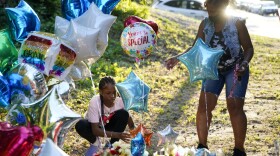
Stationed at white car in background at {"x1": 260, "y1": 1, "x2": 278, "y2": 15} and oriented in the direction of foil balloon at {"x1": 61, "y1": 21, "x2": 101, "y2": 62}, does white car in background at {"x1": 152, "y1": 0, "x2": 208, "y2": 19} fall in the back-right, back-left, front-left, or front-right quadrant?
front-right

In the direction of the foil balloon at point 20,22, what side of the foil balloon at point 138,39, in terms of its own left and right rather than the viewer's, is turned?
right

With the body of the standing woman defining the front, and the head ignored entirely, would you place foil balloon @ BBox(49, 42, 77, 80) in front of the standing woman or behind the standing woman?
in front

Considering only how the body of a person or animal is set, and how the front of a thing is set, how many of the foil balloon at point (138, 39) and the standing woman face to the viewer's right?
0

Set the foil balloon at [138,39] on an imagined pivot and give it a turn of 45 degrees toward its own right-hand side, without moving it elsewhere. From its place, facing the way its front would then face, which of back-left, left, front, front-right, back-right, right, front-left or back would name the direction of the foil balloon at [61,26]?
front-right

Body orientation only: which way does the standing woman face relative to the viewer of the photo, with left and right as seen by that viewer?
facing the viewer and to the left of the viewer

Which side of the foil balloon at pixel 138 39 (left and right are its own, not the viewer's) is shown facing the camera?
front

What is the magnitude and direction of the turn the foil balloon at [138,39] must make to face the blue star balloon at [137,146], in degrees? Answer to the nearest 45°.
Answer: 0° — it already faces it

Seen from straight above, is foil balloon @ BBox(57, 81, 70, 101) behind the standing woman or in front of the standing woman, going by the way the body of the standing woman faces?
in front

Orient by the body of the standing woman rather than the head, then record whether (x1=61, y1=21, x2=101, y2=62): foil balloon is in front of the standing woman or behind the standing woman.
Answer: in front

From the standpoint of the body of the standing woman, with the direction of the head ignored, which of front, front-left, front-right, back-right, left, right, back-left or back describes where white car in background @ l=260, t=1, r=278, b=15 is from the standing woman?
back-right

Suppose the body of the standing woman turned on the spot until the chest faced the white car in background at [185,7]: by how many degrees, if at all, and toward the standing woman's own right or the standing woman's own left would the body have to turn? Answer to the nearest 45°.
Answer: approximately 135° to the standing woman's own right

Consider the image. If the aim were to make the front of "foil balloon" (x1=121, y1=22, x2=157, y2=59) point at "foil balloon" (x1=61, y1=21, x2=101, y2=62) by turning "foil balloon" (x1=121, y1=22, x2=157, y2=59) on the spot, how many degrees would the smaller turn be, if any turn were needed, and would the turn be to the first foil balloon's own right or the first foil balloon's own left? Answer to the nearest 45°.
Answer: approximately 45° to the first foil balloon's own right
